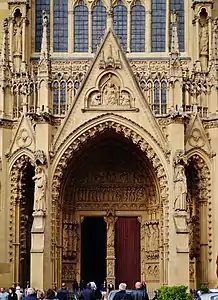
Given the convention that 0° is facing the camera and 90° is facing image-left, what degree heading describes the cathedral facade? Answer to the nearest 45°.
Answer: approximately 0°
